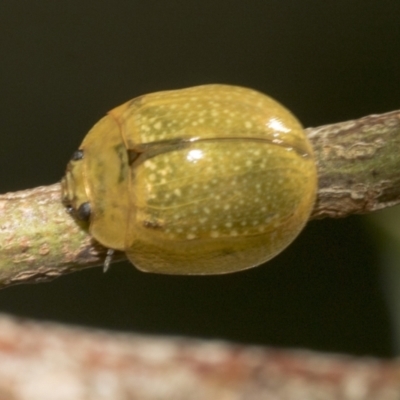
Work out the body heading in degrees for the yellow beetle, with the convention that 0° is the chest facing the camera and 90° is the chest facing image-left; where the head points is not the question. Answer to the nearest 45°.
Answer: approximately 90°
